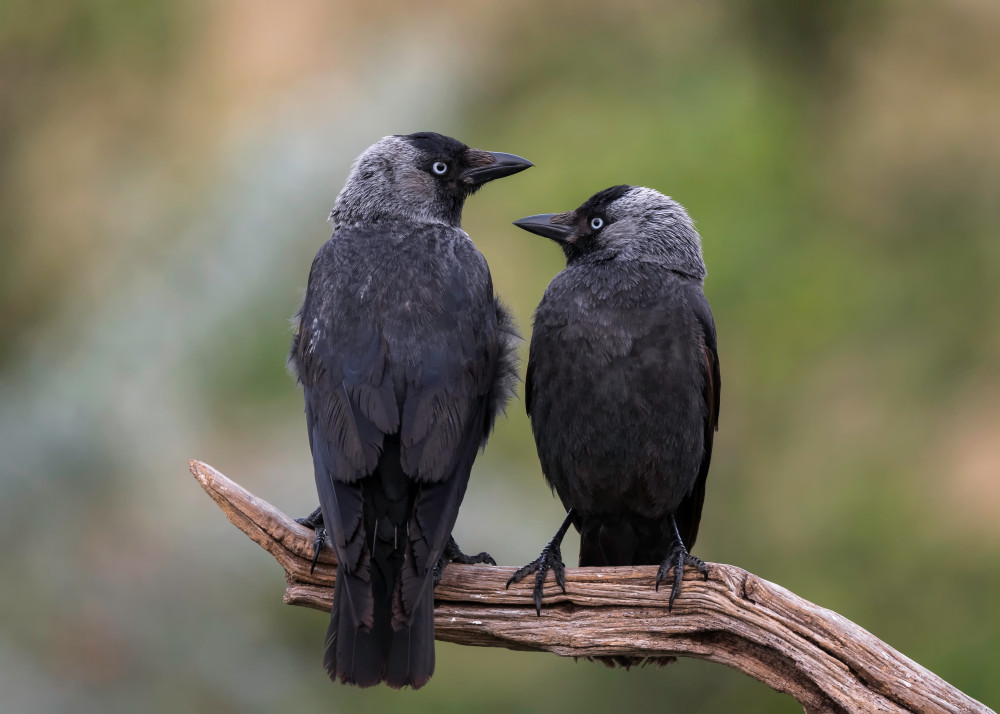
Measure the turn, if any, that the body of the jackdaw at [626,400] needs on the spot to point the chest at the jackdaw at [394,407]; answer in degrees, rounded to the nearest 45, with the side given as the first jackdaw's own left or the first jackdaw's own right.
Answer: approximately 45° to the first jackdaw's own right

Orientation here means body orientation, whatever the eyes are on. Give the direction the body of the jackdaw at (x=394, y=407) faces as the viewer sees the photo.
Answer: away from the camera

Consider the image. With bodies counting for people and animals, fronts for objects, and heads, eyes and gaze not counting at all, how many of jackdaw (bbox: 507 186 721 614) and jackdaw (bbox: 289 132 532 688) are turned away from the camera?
1

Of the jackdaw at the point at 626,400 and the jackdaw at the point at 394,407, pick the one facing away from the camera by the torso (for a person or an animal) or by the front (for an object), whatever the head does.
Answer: the jackdaw at the point at 394,407

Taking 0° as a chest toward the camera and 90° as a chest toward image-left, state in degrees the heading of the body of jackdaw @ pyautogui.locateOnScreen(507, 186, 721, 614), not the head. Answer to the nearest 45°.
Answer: approximately 0°

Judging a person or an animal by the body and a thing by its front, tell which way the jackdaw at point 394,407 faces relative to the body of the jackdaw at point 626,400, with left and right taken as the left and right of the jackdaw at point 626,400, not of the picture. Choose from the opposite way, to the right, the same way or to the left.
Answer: the opposite way
